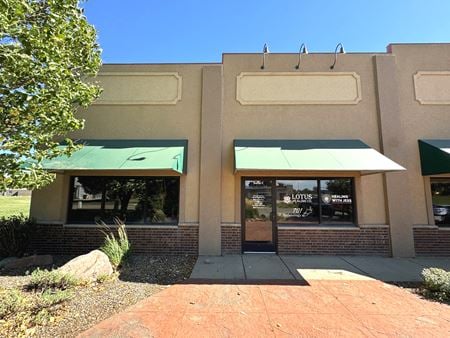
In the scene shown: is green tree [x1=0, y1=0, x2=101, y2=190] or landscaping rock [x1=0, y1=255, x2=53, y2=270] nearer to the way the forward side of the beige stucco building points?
the green tree

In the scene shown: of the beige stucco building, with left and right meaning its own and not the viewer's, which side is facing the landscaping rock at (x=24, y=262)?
right

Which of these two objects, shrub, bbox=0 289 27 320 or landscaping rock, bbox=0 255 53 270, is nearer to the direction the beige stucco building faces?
the shrub

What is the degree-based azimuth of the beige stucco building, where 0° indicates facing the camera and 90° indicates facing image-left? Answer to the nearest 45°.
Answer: approximately 0°

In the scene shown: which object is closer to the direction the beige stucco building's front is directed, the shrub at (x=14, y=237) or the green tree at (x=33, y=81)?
the green tree

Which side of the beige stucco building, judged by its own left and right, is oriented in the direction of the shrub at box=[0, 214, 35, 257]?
right

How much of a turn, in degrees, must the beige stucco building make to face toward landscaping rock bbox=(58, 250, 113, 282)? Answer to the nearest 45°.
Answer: approximately 45° to its right

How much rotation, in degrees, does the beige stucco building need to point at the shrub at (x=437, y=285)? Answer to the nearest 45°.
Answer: approximately 45° to its left
